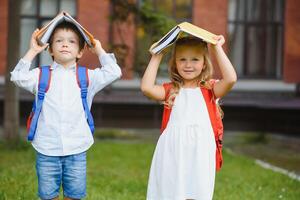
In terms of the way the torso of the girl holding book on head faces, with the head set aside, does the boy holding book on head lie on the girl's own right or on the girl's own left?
on the girl's own right

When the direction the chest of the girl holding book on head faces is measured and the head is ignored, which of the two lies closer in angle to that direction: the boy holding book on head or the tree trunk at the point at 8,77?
the boy holding book on head

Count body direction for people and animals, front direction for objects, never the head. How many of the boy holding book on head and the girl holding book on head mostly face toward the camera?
2

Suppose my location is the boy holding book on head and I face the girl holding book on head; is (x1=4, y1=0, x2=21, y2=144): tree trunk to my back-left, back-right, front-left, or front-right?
back-left

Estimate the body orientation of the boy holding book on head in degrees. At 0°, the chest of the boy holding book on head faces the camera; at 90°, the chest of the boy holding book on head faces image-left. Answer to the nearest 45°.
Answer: approximately 0°

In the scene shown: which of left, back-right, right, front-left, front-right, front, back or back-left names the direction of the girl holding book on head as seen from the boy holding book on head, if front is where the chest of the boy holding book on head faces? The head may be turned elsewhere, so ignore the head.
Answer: left

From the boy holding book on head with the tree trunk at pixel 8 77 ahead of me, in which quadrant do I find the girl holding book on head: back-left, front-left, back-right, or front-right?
back-right

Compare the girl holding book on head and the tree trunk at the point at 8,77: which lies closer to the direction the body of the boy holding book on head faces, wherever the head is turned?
the girl holding book on head

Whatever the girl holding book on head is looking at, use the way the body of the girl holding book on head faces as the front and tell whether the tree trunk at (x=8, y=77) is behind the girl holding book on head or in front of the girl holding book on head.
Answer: behind
